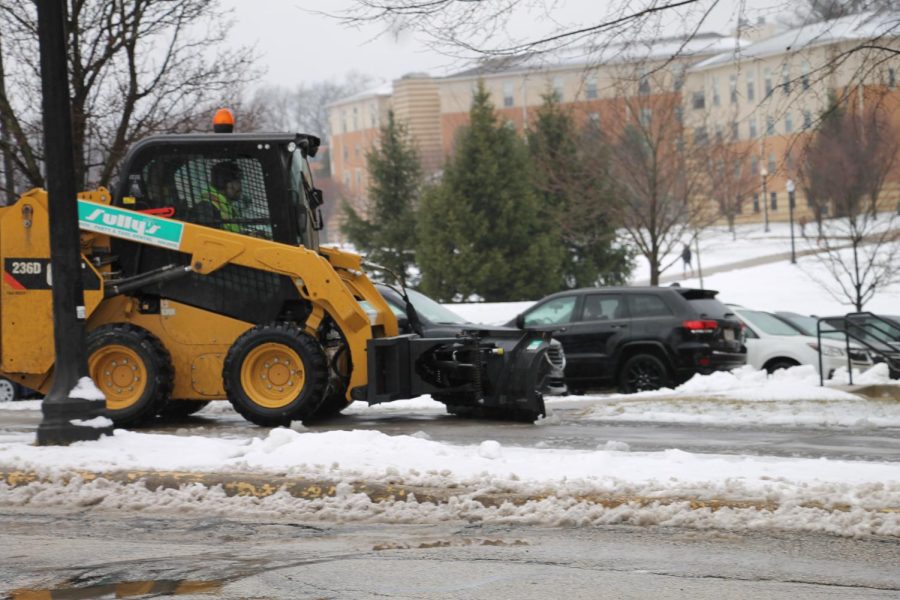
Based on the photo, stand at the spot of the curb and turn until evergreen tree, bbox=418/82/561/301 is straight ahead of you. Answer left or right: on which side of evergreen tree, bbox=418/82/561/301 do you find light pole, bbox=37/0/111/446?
left

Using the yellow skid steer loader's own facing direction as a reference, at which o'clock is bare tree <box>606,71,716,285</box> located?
The bare tree is roughly at 10 o'clock from the yellow skid steer loader.

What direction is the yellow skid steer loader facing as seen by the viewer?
to the viewer's right

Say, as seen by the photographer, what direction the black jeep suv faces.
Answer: facing away from the viewer and to the left of the viewer

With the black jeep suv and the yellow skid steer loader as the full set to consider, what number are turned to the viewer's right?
1

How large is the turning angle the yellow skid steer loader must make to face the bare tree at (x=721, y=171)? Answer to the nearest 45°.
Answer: approximately 45° to its left

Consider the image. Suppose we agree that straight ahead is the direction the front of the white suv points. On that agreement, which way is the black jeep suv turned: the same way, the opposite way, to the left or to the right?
the opposite way

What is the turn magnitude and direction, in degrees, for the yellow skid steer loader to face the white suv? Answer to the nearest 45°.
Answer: approximately 45° to its left

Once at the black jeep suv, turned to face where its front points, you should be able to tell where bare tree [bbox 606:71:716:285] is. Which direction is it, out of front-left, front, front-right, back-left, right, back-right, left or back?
front-right

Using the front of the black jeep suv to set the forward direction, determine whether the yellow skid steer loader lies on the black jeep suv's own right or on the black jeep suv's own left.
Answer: on the black jeep suv's own left
